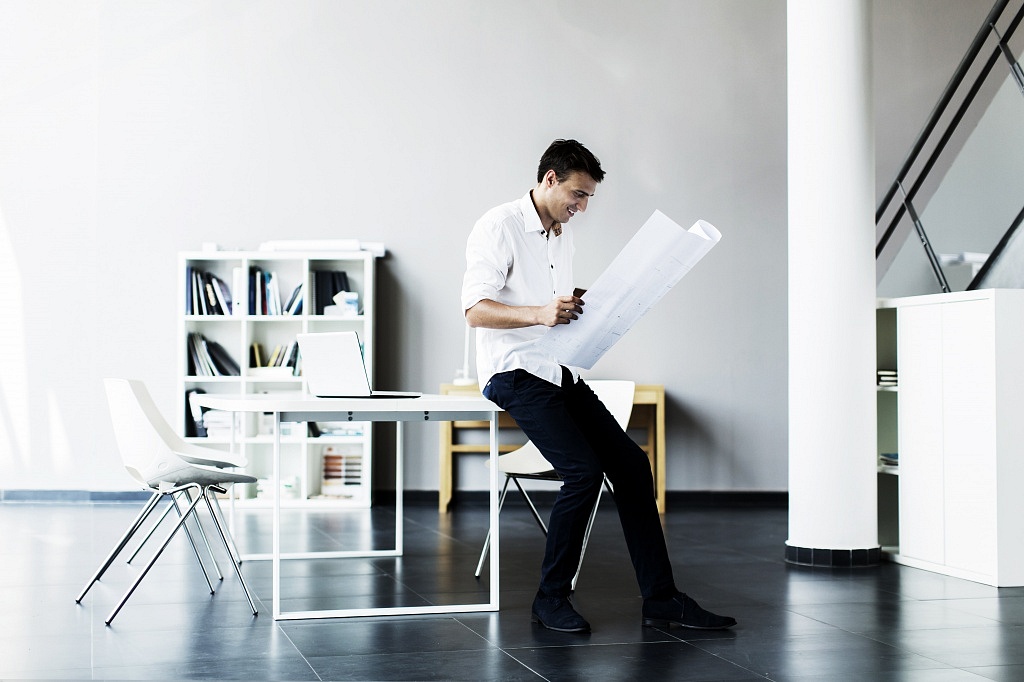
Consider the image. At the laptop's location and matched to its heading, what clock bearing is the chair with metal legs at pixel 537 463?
The chair with metal legs is roughly at 2 o'clock from the laptop.

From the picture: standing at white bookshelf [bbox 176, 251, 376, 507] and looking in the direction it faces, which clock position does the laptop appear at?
The laptop is roughly at 12 o'clock from the white bookshelf.

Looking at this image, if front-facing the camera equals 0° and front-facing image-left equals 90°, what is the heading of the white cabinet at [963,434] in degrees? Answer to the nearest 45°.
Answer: approximately 45°

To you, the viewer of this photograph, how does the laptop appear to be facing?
facing away from the viewer and to the right of the viewer

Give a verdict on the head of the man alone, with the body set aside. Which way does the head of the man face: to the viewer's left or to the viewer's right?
to the viewer's right

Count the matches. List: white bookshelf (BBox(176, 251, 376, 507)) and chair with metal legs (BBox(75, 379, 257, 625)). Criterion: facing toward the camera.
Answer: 1

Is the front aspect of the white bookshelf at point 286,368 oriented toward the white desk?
yes

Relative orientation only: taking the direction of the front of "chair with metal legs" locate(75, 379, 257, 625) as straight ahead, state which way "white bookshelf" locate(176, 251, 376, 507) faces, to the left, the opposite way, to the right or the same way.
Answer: to the right

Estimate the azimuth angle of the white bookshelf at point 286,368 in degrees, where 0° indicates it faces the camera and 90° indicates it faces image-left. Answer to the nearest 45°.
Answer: approximately 0°

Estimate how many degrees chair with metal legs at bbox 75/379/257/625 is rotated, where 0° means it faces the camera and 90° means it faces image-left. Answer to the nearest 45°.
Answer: approximately 270°

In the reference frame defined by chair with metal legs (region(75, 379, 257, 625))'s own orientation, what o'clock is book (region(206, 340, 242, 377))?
The book is roughly at 9 o'clock from the chair with metal legs.

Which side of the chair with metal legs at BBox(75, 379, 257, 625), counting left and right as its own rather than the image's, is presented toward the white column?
front

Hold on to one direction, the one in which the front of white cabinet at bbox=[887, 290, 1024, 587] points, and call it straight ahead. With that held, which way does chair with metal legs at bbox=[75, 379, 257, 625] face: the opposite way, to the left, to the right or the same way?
the opposite way

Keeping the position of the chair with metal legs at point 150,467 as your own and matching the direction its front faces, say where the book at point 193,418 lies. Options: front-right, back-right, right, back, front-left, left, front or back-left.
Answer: left

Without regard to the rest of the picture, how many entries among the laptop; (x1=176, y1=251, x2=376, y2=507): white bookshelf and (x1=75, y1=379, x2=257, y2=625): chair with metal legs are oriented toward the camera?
1

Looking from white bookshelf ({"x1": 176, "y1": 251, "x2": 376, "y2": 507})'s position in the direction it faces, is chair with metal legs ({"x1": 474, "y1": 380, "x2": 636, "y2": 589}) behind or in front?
in front
